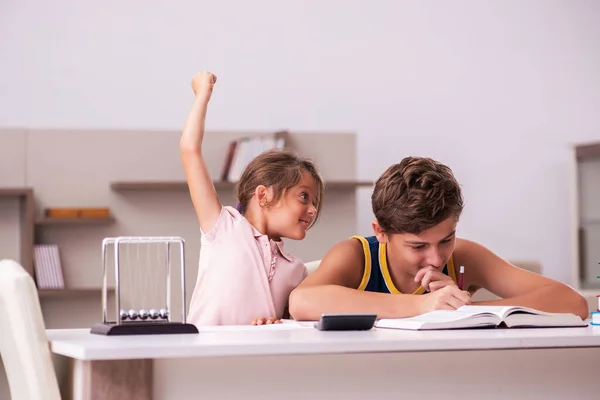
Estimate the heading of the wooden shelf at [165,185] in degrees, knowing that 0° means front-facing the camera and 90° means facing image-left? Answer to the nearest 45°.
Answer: approximately 0°

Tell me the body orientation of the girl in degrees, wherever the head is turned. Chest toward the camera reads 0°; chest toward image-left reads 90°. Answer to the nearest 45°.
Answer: approximately 315°

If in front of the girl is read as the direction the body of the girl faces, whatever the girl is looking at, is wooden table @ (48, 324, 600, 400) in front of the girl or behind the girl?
in front

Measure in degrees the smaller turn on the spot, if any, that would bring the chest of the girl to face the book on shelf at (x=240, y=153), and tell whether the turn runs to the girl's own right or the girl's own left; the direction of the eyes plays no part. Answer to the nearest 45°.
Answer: approximately 135° to the girl's own left

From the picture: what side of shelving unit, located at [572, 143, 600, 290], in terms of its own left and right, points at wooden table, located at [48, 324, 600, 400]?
front

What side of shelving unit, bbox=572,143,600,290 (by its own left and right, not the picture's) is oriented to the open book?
front

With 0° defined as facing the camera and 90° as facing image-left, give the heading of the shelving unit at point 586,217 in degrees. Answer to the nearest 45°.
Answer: approximately 0°
